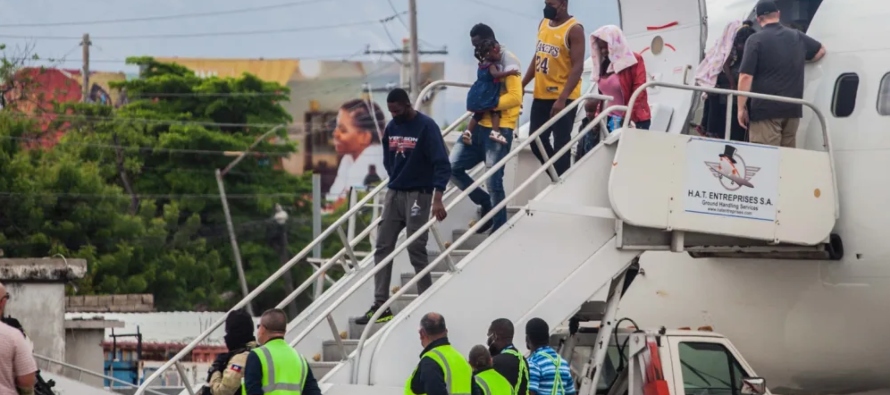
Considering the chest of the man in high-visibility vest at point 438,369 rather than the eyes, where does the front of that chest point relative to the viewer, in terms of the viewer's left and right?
facing away from the viewer and to the left of the viewer

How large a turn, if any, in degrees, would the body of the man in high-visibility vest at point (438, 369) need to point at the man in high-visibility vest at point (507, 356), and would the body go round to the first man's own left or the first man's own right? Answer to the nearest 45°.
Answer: approximately 90° to the first man's own right

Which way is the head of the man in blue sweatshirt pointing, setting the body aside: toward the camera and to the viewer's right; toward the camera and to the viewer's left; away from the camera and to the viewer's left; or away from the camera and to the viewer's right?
toward the camera and to the viewer's left

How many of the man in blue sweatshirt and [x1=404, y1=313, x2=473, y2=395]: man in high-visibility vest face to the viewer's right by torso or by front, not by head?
0

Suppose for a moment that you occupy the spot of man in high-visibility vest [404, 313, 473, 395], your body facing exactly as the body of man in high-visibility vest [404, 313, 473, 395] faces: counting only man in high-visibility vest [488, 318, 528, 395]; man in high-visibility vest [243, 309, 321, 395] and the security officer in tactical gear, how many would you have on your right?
1

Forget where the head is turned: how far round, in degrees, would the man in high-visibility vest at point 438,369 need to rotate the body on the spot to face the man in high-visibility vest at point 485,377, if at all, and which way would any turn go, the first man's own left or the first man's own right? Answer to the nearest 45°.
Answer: approximately 90° to the first man's own right

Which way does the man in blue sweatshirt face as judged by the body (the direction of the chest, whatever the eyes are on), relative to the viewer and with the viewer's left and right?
facing the viewer and to the left of the viewer

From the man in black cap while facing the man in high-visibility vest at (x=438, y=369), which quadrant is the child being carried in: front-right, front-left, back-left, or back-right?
front-right
